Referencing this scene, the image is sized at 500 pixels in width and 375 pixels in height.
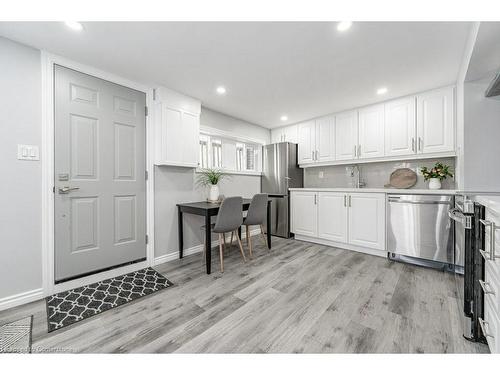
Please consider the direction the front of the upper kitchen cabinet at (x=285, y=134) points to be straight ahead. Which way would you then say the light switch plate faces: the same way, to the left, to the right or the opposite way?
to the left

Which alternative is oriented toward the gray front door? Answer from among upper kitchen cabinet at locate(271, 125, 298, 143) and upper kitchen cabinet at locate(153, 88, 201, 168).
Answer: upper kitchen cabinet at locate(271, 125, 298, 143)

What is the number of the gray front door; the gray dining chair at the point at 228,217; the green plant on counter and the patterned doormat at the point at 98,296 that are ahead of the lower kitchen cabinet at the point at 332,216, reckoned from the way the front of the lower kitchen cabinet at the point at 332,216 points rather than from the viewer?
3

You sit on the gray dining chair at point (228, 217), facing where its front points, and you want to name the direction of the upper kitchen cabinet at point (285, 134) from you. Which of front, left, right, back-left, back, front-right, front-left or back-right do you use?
right

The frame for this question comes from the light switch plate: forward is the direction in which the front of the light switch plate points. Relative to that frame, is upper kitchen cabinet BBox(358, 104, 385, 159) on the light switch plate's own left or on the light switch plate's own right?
on the light switch plate's own left

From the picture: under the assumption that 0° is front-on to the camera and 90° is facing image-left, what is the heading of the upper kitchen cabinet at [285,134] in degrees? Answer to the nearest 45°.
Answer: approximately 45°

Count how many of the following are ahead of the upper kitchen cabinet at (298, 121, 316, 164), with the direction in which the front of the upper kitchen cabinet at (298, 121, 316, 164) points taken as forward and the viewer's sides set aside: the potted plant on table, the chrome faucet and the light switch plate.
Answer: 2

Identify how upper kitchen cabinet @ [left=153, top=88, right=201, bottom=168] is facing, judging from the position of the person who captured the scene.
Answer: facing the viewer and to the right of the viewer

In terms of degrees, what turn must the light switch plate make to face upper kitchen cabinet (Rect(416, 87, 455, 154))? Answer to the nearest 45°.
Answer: approximately 45° to its left

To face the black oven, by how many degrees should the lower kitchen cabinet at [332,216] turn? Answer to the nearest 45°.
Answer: approximately 90° to its left

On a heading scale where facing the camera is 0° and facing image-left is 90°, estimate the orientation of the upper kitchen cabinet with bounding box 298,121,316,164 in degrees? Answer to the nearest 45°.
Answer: approximately 45°

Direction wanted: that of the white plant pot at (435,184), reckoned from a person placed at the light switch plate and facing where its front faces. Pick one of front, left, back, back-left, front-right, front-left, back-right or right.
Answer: front-left

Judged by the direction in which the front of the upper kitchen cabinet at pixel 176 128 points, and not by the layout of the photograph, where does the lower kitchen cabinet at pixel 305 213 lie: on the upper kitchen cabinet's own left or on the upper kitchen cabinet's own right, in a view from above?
on the upper kitchen cabinet's own left
